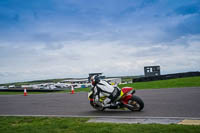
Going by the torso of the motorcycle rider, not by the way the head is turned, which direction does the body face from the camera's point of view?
to the viewer's left
